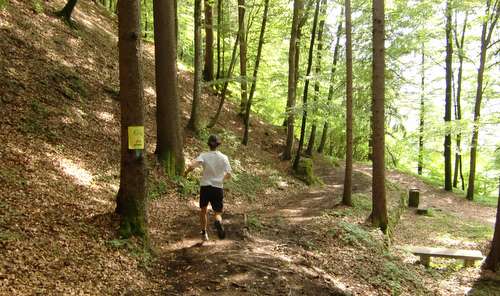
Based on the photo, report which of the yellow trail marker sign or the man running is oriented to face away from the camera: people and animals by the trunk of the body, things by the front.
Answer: the man running

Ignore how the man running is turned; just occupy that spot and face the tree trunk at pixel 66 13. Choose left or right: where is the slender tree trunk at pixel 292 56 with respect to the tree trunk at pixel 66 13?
right

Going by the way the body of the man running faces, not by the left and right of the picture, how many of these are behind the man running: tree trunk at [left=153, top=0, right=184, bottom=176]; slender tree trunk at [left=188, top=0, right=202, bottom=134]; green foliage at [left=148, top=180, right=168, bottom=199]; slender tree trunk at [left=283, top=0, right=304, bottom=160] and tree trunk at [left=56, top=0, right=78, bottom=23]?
0

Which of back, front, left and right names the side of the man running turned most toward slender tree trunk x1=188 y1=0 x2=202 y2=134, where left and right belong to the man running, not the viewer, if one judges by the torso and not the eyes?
front

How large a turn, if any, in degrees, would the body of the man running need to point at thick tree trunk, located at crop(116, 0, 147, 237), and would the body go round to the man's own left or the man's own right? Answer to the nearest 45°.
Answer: approximately 135° to the man's own left

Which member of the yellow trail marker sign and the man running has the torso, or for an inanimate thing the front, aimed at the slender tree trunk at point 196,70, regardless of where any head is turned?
the man running

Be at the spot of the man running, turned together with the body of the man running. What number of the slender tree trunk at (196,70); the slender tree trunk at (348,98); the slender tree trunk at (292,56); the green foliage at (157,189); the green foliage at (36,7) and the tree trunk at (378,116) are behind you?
0

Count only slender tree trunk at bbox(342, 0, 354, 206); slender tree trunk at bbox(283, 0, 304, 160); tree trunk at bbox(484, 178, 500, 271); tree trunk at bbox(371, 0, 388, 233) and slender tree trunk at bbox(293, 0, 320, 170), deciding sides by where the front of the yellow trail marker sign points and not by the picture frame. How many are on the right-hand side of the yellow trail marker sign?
0

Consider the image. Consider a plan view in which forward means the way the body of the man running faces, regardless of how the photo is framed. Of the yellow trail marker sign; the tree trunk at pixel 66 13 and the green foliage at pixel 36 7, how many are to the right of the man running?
0

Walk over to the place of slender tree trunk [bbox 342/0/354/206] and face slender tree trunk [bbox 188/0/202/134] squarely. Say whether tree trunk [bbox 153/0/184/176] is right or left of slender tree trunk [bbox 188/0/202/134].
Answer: left

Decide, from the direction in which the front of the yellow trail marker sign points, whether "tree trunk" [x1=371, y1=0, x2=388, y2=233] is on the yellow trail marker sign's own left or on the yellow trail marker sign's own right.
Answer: on the yellow trail marker sign's own left

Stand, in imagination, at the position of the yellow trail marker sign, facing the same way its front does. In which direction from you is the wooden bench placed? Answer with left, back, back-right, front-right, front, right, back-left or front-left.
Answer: left

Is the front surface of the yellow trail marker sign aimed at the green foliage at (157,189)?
no

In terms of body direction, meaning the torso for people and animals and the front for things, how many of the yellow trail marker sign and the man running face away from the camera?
1

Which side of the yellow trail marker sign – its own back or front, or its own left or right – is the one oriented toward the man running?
left

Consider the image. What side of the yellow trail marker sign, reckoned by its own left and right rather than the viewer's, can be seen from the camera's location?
front

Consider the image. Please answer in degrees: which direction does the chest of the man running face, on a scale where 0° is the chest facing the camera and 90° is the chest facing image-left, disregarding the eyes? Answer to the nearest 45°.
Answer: approximately 180°

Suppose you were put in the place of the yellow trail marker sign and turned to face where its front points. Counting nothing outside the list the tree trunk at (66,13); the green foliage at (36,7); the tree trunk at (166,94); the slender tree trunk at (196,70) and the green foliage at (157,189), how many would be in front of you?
0

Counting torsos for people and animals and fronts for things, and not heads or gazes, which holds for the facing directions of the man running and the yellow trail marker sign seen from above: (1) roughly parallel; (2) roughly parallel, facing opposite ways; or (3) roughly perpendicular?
roughly parallel, facing opposite ways

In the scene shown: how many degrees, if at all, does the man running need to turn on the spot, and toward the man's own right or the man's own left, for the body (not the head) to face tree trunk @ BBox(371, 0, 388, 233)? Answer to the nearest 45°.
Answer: approximately 45° to the man's own right
